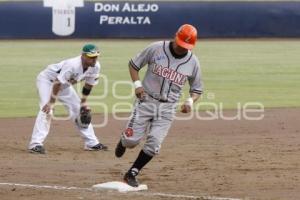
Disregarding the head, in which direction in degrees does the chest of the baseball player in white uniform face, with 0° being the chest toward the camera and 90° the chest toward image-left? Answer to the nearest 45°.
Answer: approximately 315°

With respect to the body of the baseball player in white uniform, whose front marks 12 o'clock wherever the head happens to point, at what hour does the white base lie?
The white base is roughly at 1 o'clock from the baseball player in white uniform.

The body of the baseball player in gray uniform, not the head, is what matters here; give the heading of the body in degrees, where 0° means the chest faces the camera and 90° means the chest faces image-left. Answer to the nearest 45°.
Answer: approximately 0°
